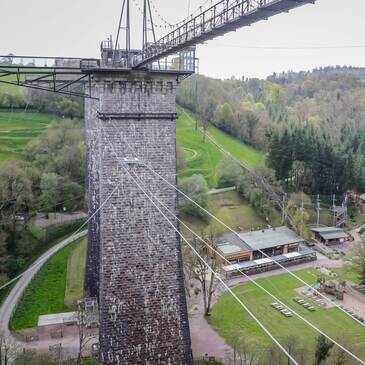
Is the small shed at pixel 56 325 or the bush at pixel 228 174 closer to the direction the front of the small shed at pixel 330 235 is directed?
the small shed

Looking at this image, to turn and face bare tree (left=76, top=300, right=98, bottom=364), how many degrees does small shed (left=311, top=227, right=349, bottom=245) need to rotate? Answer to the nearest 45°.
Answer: approximately 45° to its right

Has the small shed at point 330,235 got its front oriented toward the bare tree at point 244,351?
yes

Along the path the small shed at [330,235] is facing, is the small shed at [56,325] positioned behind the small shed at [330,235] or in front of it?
in front

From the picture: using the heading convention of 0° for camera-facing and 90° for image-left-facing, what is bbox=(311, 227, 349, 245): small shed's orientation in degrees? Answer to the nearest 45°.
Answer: approximately 0°

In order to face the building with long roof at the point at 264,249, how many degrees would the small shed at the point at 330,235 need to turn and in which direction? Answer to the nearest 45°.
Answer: approximately 45° to its right

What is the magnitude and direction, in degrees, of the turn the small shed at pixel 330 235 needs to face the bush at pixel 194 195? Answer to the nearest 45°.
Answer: approximately 90° to its right

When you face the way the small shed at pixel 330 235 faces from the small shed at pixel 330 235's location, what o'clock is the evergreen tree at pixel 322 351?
The evergreen tree is roughly at 12 o'clock from the small shed.
